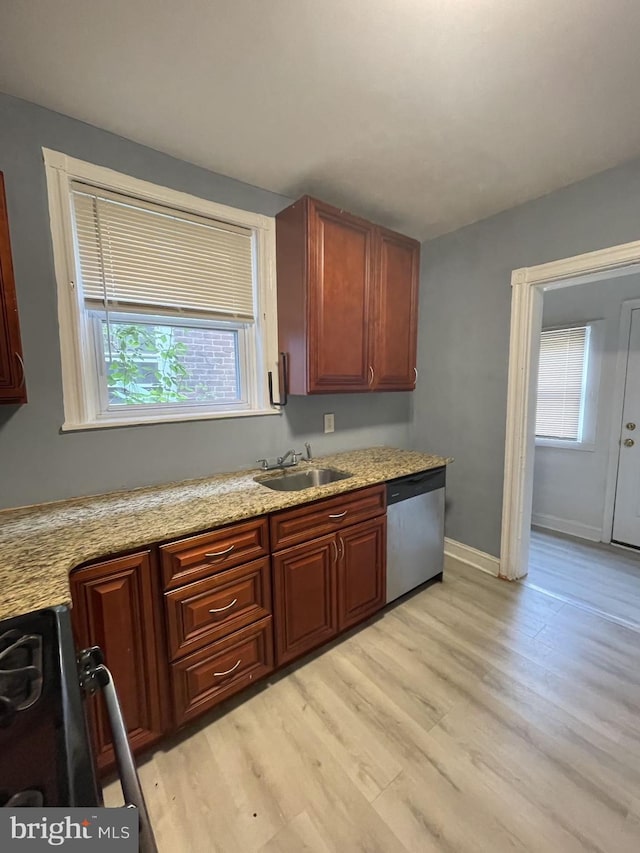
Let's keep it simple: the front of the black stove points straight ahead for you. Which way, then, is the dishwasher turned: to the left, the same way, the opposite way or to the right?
to the right

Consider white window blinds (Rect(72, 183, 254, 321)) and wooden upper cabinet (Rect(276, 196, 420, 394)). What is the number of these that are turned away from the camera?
0

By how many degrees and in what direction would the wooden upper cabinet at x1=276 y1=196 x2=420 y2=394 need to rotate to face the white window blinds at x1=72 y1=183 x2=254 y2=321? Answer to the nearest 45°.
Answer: approximately 135° to its right

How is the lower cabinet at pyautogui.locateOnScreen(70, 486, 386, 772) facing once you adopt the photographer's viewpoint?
facing the viewer and to the right of the viewer

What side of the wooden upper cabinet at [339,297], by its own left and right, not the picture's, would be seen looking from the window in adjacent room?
left

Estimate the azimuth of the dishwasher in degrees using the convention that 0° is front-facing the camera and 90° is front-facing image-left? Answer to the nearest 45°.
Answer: approximately 315°

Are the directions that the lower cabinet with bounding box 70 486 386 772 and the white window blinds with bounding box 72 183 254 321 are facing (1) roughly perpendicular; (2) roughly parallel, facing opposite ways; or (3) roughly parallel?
roughly parallel

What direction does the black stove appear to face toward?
to the viewer's right

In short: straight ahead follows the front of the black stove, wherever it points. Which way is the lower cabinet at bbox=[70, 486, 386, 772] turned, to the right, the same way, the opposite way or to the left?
to the right
